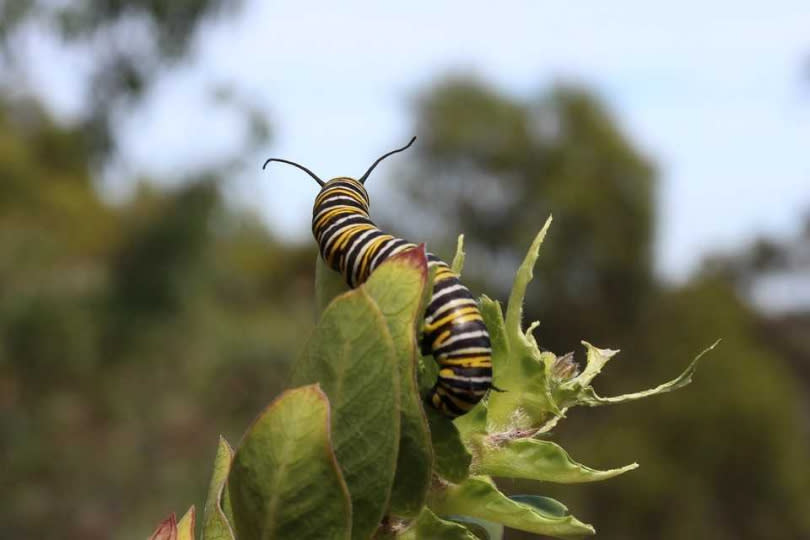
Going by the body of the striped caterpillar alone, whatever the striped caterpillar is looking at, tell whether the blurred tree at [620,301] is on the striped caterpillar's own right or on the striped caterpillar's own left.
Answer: on the striped caterpillar's own right

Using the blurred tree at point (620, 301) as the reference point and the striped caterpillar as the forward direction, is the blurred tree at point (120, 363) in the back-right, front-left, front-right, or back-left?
front-right

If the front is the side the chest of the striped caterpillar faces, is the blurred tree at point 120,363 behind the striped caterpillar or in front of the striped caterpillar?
in front

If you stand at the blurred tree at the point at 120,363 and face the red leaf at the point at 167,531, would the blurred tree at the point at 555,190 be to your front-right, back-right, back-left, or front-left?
back-left

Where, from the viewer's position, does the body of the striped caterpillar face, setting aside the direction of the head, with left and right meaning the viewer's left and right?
facing away from the viewer and to the left of the viewer

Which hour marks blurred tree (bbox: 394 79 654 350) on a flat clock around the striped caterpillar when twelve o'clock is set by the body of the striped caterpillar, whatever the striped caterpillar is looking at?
The blurred tree is roughly at 2 o'clock from the striped caterpillar.
